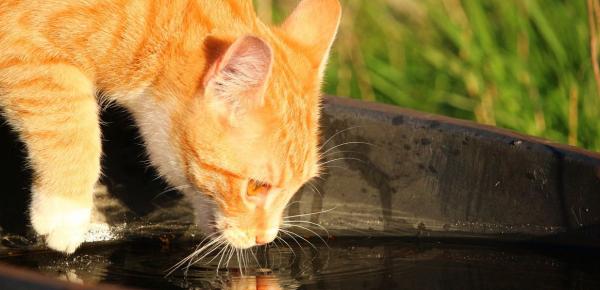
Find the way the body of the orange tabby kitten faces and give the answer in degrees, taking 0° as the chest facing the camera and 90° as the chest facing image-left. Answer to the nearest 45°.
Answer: approximately 270°
